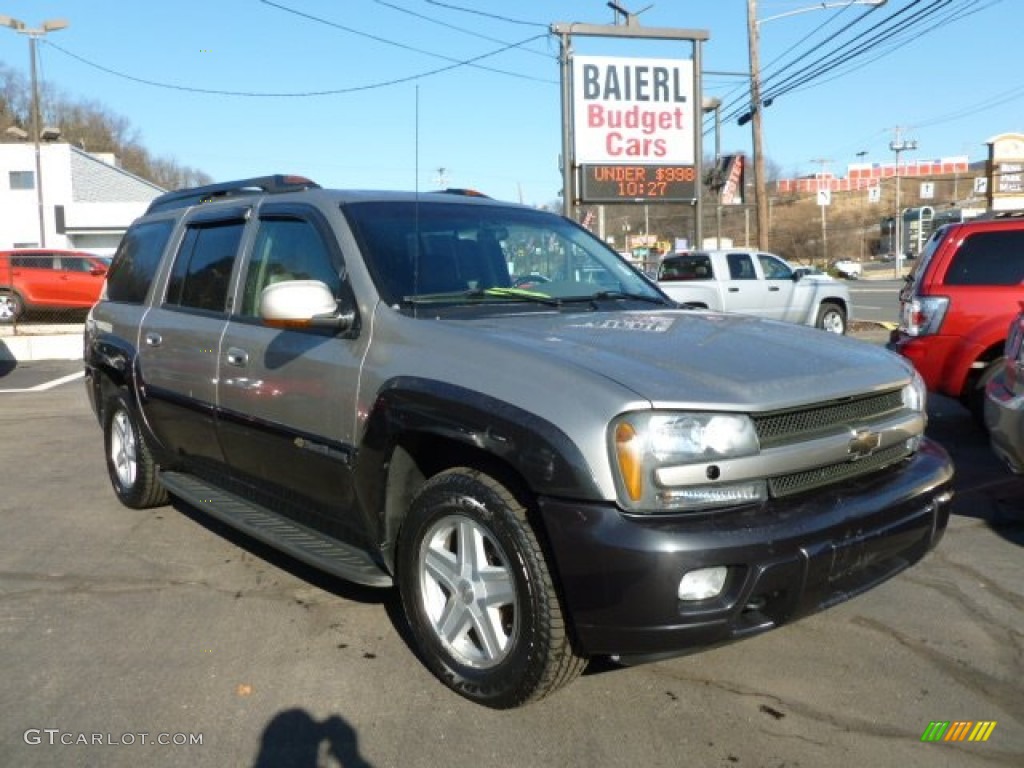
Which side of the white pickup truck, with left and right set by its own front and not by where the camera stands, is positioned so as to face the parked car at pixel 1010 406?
right

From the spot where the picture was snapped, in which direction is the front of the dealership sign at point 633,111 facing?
facing the viewer

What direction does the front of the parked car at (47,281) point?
to the viewer's right

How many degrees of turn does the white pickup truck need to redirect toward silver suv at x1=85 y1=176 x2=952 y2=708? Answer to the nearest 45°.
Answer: approximately 90° to its right

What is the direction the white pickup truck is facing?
to the viewer's right

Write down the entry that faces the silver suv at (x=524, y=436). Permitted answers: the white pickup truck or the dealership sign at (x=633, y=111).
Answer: the dealership sign

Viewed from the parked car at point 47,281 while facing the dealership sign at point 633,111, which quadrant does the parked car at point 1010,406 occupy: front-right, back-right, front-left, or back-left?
front-right

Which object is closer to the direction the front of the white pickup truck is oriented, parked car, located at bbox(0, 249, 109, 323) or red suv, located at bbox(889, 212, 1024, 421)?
the red suv

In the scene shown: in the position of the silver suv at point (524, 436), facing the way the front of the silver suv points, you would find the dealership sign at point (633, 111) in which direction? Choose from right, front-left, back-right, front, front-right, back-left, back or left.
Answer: back-left

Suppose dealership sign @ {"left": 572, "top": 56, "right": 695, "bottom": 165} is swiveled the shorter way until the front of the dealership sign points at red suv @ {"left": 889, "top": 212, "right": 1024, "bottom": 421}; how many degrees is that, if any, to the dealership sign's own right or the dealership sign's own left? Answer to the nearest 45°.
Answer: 0° — it already faces it

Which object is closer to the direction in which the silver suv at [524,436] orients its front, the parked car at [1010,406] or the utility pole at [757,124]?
the parked car

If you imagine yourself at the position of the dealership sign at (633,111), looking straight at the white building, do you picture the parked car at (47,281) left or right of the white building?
left
